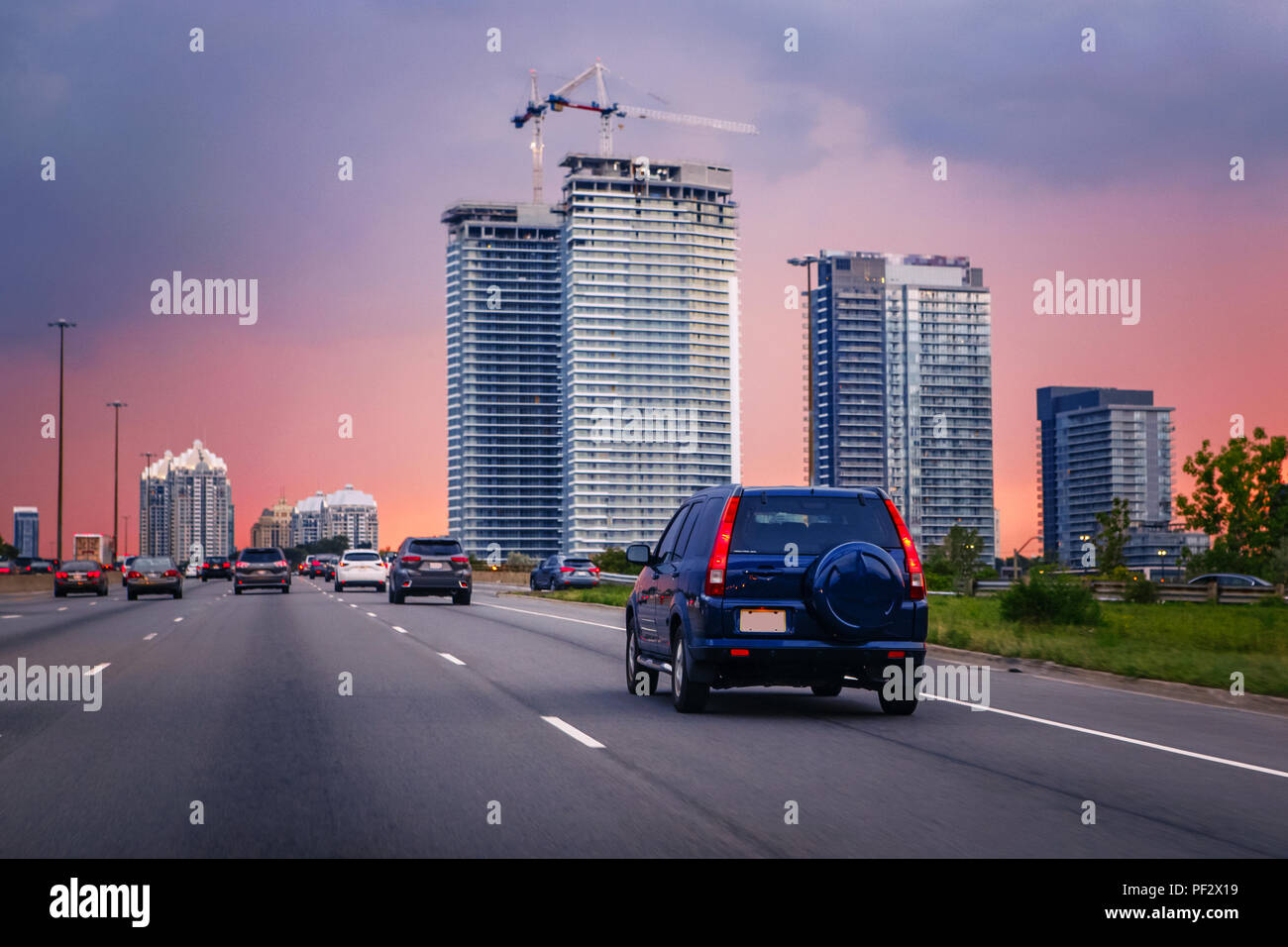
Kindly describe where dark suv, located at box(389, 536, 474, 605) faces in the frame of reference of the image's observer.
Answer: facing away from the viewer

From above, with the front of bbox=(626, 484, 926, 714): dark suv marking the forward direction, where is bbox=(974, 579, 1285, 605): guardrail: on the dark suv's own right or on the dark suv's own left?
on the dark suv's own right

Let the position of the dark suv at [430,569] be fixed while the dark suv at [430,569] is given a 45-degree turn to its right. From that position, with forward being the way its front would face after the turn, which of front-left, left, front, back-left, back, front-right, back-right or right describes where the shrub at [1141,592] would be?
front-right

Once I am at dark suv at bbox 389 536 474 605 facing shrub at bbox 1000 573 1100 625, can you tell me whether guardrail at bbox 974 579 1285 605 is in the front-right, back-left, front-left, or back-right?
front-left

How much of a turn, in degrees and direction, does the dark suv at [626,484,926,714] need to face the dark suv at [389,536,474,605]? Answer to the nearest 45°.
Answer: approximately 45° to its right

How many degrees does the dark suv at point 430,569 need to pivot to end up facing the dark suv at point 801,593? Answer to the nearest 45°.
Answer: approximately 180°

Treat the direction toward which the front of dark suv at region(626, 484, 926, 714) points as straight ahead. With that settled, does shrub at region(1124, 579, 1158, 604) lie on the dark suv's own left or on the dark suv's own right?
on the dark suv's own right

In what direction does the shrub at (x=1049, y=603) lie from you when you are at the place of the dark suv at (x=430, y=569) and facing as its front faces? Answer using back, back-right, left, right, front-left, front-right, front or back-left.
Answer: back-right

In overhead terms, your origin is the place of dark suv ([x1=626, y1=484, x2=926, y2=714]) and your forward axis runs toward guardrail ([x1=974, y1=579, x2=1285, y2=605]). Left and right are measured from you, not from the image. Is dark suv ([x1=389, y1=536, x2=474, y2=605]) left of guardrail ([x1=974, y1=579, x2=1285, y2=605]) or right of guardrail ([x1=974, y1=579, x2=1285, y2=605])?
left

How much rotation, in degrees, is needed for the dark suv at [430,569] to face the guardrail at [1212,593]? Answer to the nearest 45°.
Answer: approximately 90° to its right

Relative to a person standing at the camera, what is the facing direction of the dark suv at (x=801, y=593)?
facing away from the viewer and to the left of the viewer

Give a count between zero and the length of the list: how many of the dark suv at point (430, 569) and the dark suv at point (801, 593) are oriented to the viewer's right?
0
